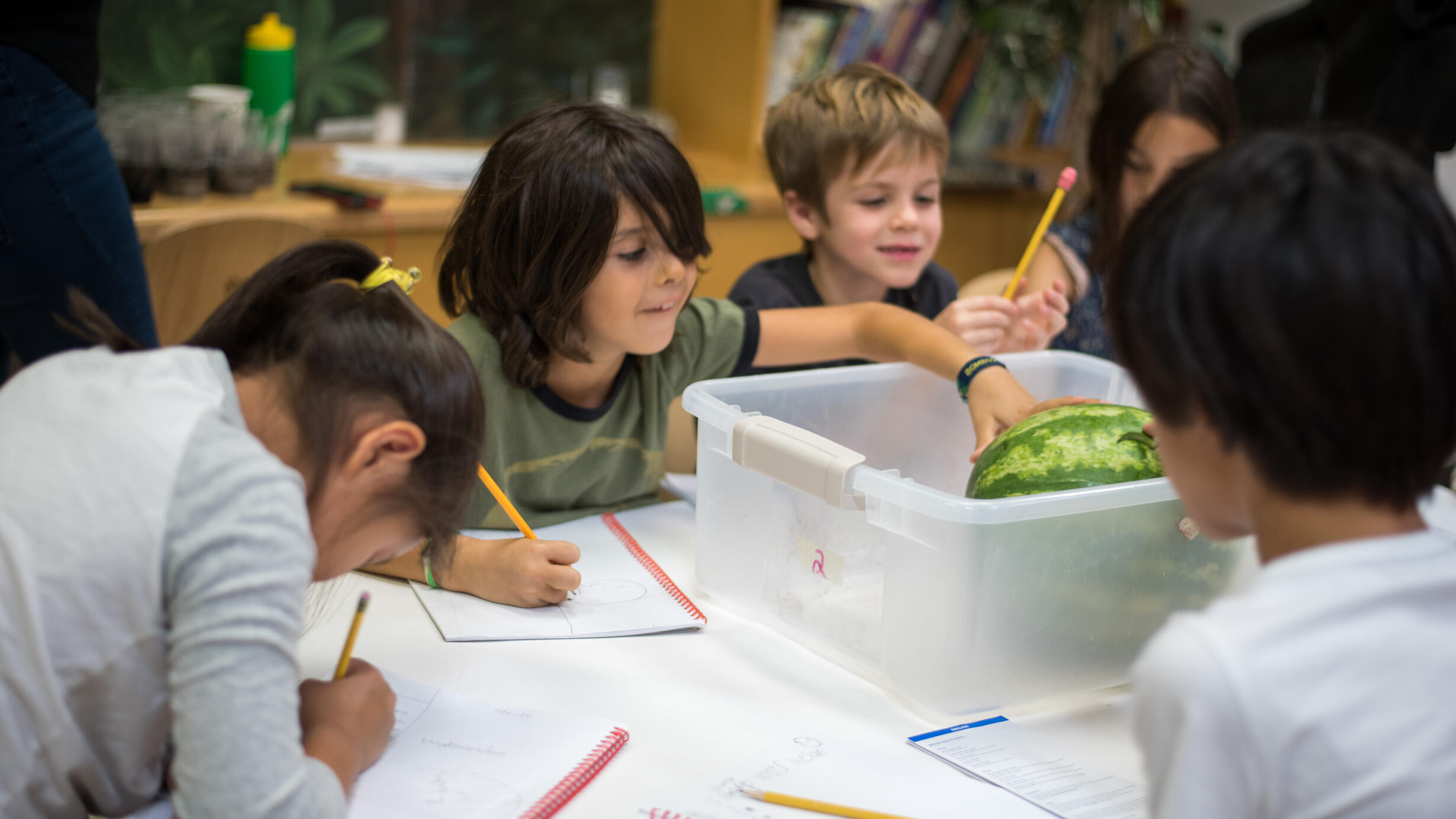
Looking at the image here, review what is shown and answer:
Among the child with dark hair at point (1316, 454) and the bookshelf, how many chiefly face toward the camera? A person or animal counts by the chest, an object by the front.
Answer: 1

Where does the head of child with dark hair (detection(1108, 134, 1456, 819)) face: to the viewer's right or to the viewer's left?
to the viewer's left

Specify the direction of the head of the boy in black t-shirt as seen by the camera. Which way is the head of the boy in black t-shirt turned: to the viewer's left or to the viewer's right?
to the viewer's right

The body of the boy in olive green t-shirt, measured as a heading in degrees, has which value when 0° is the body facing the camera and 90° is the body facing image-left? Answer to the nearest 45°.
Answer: approximately 315°

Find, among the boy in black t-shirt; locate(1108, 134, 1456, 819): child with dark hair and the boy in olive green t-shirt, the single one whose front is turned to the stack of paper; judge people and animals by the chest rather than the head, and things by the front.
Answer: the child with dark hair
